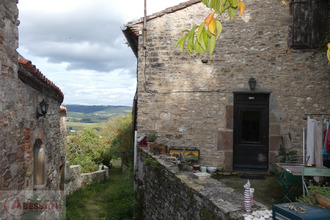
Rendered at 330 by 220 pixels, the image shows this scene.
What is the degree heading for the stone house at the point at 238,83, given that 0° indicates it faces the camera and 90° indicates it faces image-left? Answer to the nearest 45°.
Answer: approximately 0°

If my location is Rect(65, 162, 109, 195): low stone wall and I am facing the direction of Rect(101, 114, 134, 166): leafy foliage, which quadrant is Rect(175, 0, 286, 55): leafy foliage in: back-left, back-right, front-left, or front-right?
back-right

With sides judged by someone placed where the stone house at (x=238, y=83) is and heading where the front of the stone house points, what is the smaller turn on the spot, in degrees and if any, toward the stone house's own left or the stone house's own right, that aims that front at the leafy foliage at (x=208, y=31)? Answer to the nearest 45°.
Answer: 0° — it already faces it

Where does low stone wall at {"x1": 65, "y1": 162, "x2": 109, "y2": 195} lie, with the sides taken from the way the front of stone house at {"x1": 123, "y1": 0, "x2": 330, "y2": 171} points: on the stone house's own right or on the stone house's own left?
on the stone house's own right

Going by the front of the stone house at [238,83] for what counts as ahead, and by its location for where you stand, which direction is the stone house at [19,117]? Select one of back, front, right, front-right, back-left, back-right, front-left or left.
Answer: front-right

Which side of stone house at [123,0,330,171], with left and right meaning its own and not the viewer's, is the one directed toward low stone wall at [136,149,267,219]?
front

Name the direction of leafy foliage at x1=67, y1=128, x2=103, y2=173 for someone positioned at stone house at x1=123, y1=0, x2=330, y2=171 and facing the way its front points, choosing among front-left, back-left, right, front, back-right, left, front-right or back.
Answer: back-right

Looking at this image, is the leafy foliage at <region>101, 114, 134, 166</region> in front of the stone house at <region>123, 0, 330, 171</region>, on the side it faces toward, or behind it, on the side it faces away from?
behind

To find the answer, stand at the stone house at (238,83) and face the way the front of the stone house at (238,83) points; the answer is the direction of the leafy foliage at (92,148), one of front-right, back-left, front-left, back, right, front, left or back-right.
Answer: back-right
